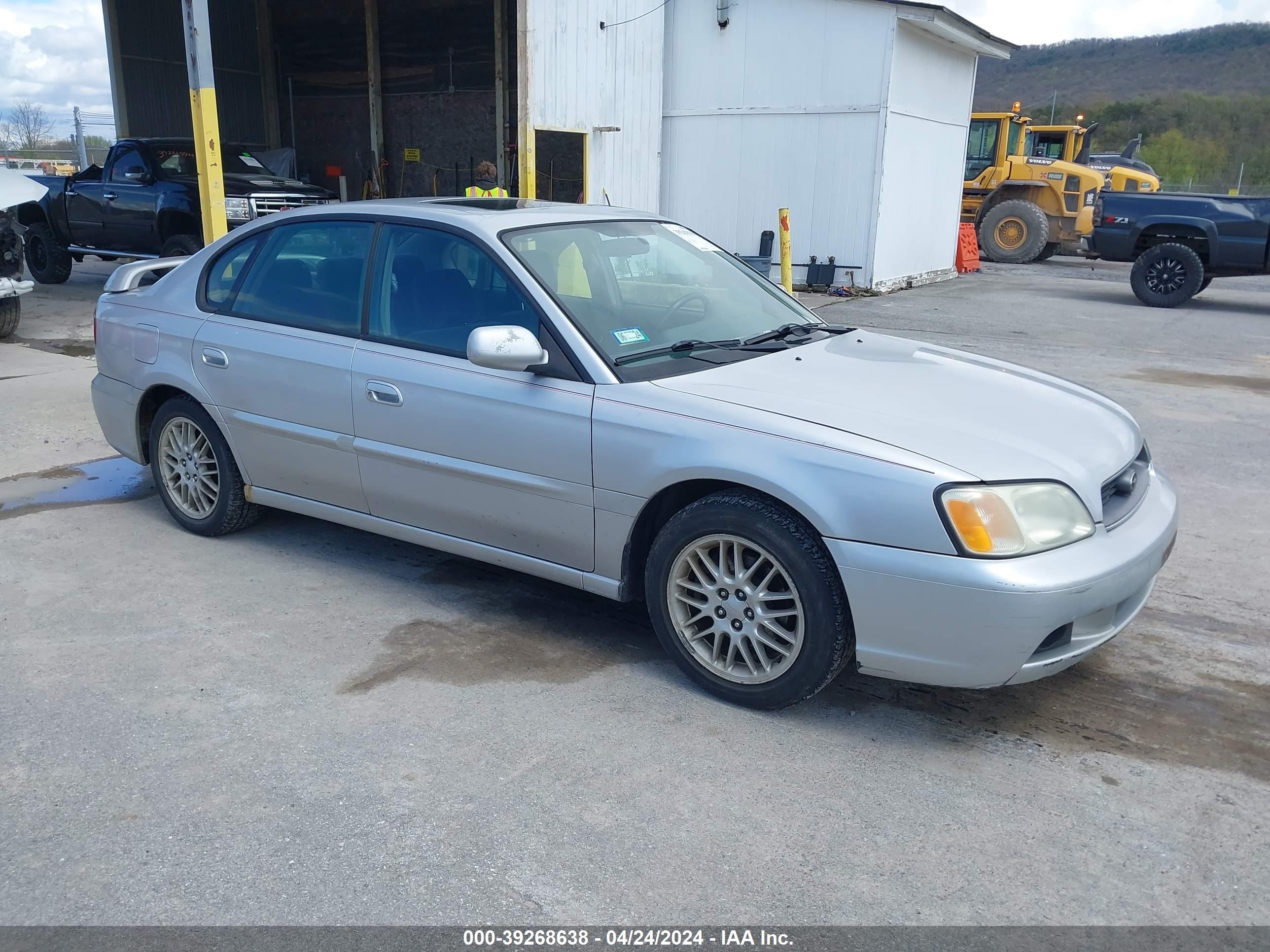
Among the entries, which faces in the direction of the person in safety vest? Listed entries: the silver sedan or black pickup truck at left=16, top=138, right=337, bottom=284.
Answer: the black pickup truck

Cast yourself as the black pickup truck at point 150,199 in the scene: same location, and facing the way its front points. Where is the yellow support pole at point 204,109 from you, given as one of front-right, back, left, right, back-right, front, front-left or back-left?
front-right

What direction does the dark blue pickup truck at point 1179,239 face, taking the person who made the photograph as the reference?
facing to the right of the viewer

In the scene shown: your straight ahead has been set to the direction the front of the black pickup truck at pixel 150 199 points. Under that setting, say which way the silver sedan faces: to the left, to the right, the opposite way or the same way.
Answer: the same way

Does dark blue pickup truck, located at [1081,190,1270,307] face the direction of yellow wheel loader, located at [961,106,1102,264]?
no

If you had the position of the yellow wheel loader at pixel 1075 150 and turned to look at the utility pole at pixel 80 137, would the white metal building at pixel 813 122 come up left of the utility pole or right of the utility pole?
left

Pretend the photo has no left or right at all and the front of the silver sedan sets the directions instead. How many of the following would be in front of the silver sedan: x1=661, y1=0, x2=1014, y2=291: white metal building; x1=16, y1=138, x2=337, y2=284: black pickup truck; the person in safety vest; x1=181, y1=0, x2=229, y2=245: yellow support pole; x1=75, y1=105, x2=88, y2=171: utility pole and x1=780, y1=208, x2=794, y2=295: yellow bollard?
0

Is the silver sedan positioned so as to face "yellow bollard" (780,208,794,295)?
no

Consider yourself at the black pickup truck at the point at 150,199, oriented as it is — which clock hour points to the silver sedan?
The silver sedan is roughly at 1 o'clock from the black pickup truck.

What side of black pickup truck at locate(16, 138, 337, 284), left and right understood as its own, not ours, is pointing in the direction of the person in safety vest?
front

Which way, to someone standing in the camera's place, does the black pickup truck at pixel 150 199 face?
facing the viewer and to the right of the viewer

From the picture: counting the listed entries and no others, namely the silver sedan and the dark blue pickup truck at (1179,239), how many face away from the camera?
0

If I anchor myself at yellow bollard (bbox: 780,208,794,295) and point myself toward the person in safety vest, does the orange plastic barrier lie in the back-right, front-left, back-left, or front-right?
back-right

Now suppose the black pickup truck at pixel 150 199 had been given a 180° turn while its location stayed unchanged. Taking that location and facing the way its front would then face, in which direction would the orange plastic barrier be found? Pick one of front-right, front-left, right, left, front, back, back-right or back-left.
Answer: back-right

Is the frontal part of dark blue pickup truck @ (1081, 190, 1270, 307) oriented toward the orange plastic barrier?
no

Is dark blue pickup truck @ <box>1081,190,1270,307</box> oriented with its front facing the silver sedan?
no
